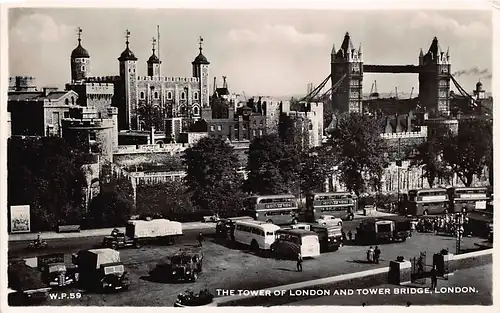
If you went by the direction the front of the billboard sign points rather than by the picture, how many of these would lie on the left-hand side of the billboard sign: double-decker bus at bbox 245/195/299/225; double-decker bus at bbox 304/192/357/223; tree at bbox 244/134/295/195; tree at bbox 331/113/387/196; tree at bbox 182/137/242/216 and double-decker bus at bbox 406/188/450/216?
6

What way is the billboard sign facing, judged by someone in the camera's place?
facing the viewer

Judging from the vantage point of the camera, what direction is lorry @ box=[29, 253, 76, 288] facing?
facing the viewer and to the right of the viewer

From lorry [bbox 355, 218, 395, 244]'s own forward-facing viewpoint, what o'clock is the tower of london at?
The tower of london is roughly at 4 o'clock from the lorry.
